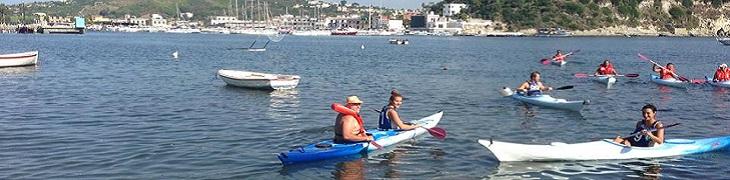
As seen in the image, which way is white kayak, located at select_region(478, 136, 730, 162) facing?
to the viewer's left

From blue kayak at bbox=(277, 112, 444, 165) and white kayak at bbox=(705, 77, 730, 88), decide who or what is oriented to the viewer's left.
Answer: the white kayak

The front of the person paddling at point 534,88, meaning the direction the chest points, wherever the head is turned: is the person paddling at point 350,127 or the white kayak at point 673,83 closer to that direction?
the person paddling

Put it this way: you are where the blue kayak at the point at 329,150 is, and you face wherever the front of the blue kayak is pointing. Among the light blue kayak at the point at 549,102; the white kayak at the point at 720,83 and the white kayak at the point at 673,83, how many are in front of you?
3

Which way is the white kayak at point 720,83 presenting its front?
to the viewer's left
